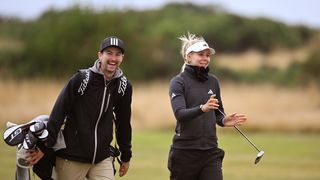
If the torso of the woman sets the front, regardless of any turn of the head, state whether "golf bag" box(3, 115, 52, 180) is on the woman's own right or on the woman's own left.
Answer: on the woman's own right

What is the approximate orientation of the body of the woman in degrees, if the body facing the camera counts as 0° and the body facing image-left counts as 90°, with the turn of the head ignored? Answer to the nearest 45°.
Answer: approximately 315°

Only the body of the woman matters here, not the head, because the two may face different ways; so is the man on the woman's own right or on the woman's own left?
on the woman's own right
